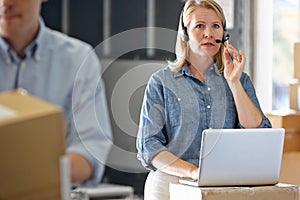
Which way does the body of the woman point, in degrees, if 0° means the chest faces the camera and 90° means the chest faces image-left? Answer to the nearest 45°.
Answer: approximately 315°

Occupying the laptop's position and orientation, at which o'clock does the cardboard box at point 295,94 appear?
The cardboard box is roughly at 2 o'clock from the laptop.

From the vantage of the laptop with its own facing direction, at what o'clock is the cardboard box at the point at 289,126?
The cardboard box is roughly at 2 o'clock from the laptop.

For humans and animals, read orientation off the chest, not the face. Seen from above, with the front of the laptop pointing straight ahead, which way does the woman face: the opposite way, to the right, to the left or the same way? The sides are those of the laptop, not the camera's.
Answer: the opposite way

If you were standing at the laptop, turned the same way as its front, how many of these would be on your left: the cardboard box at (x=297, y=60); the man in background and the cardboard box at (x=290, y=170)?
1

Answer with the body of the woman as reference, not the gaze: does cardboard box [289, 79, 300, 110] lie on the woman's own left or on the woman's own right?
on the woman's own left

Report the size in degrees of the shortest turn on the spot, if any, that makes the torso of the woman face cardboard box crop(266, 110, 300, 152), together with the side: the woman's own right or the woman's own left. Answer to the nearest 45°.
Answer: approximately 90° to the woman's own left

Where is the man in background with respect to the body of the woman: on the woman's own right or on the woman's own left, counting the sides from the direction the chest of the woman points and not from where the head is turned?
on the woman's own right

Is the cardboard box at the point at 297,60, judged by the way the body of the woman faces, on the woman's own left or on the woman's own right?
on the woman's own left

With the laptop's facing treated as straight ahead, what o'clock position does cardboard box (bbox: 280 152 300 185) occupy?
The cardboard box is roughly at 2 o'clock from the laptop.

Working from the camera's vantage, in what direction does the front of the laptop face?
facing away from the viewer and to the left of the viewer

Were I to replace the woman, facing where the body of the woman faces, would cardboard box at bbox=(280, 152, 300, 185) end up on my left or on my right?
on my left
